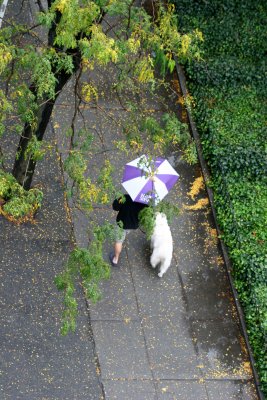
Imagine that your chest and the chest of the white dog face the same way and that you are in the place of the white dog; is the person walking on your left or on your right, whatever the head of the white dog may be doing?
on your left

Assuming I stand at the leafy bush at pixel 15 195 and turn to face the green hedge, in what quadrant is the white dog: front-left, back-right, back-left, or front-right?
front-right

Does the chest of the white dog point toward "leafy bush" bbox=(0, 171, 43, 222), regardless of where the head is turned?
no

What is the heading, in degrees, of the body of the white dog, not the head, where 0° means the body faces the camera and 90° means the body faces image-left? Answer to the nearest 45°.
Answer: approximately 180°

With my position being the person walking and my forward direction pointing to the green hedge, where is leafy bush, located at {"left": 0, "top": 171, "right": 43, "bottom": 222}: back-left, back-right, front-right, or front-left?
back-left
